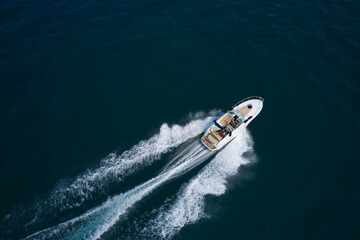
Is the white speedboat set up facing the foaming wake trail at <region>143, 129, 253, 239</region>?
no

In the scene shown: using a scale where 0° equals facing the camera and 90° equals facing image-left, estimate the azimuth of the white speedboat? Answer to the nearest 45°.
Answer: approximately 225°

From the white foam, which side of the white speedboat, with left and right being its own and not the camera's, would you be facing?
back

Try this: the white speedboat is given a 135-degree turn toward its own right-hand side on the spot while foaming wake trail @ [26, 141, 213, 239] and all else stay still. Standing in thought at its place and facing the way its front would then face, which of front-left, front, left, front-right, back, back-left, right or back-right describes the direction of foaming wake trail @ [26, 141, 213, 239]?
front-right
